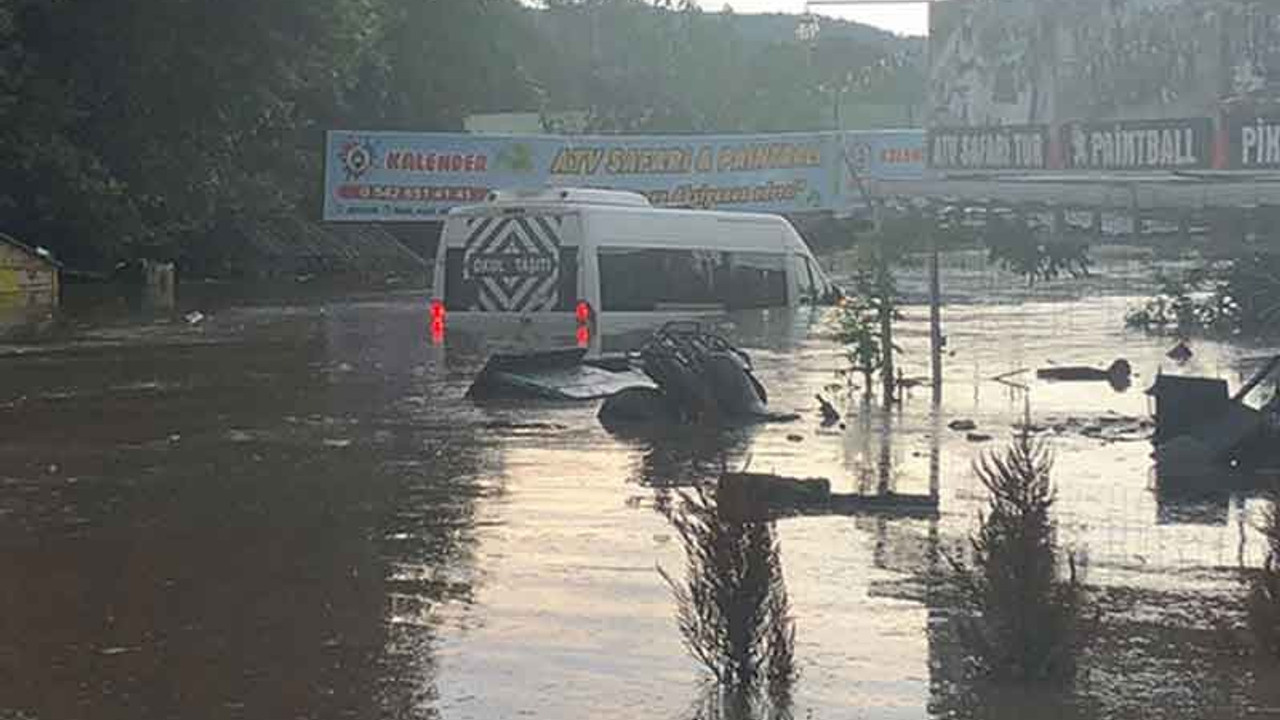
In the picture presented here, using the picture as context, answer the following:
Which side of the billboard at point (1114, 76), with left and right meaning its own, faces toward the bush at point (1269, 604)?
front

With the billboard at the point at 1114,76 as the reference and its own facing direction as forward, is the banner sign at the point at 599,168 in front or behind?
behind

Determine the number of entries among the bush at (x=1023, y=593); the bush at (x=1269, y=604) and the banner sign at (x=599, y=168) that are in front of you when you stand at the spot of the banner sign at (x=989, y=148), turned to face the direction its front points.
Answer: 2

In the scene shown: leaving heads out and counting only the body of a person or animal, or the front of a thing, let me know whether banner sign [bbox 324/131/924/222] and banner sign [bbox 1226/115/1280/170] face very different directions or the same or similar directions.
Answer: same or similar directions

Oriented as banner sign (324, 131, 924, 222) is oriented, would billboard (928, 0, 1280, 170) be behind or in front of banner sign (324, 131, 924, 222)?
in front

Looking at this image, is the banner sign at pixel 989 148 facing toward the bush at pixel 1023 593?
yes

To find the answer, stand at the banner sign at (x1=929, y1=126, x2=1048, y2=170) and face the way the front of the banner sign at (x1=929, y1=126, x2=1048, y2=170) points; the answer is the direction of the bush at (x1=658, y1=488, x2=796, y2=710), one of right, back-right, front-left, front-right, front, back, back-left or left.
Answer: front

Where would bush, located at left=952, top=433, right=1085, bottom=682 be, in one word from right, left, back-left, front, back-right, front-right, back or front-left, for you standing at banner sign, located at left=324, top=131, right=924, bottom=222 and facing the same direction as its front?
front

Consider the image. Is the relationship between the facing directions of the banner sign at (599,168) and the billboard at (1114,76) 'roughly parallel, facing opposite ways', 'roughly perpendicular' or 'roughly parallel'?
roughly parallel

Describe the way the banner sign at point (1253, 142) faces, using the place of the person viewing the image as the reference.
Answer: facing the viewer

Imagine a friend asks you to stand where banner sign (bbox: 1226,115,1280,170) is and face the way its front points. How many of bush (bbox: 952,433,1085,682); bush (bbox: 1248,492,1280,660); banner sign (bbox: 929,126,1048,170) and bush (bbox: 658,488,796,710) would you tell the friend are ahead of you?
3

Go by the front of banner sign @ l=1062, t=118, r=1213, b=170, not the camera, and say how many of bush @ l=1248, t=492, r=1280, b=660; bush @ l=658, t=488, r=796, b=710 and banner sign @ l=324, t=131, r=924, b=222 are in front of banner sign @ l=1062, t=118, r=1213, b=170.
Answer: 2

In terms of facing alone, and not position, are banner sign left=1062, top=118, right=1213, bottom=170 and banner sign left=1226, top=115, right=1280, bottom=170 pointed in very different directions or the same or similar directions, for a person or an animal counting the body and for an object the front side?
same or similar directions

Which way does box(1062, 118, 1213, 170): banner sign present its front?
toward the camera

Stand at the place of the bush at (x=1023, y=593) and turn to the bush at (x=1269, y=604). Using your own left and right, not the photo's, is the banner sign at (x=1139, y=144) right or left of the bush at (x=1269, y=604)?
left

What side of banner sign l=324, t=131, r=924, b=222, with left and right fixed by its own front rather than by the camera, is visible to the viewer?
front
